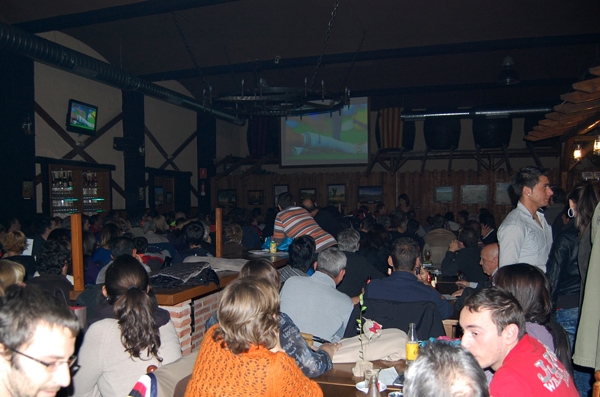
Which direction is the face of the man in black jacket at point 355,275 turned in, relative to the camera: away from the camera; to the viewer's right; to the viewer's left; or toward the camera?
away from the camera

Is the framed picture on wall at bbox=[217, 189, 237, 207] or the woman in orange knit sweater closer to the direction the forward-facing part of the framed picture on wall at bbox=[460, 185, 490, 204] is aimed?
the woman in orange knit sweater

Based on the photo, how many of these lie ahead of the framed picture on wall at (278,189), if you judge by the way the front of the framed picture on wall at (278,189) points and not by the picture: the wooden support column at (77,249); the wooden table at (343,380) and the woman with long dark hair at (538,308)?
3

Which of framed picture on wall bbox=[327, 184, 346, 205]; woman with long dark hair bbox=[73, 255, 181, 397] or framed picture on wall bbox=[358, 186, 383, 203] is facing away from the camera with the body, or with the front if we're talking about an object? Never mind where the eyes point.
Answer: the woman with long dark hair

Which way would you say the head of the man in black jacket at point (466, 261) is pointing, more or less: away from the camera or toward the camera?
away from the camera

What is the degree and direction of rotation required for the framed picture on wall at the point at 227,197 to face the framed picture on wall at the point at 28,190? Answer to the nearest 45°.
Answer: approximately 45° to its right

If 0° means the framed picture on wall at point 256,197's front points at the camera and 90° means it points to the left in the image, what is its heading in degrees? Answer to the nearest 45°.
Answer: approximately 0°

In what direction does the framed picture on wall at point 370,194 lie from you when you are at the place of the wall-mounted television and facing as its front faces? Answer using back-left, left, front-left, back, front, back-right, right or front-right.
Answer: front-left

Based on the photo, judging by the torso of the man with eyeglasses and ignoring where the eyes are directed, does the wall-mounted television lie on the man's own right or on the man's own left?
on the man's own left
